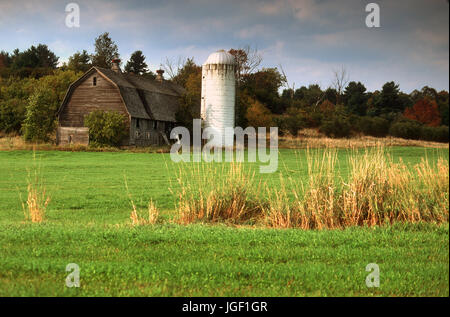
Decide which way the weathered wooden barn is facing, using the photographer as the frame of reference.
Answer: facing the viewer and to the left of the viewer

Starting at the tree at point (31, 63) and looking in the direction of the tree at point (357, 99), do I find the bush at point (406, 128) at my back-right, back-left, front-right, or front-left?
front-right

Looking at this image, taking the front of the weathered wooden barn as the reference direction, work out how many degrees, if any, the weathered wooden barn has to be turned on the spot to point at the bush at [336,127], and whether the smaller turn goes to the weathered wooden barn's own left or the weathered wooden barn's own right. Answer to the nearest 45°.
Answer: approximately 135° to the weathered wooden barn's own left

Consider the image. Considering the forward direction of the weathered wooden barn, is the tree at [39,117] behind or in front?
in front

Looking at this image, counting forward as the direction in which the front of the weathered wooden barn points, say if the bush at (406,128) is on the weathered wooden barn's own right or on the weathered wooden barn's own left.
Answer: on the weathered wooden barn's own left

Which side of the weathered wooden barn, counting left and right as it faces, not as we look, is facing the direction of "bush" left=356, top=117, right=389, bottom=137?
left

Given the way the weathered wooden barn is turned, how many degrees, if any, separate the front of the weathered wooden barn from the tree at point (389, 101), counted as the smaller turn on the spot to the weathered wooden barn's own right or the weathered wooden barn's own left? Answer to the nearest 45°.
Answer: approximately 90° to the weathered wooden barn's own left

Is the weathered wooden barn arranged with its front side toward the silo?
no

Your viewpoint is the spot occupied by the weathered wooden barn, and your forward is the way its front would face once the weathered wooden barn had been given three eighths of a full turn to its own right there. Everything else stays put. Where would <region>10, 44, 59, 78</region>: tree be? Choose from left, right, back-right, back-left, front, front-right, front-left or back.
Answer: left

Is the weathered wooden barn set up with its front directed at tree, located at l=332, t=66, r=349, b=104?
no

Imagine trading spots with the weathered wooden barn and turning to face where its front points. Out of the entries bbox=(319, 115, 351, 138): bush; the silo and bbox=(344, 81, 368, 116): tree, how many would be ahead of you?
0

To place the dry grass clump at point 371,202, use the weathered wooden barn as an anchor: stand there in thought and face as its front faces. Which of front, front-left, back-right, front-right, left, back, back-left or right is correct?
front-left

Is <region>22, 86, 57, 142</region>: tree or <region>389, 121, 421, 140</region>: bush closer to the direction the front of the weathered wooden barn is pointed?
the tree

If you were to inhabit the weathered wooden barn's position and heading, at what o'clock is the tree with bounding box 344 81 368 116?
The tree is roughly at 8 o'clock from the weathered wooden barn.

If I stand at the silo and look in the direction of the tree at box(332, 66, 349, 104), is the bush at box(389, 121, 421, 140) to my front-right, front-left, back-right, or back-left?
front-right

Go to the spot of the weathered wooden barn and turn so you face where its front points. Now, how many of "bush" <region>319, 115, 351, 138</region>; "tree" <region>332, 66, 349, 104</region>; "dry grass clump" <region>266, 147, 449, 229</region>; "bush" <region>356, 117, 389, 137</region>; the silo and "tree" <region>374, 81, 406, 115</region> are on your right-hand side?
0

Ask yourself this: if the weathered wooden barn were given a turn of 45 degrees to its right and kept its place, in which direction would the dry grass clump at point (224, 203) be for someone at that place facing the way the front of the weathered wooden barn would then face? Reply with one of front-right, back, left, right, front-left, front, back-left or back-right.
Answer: left
